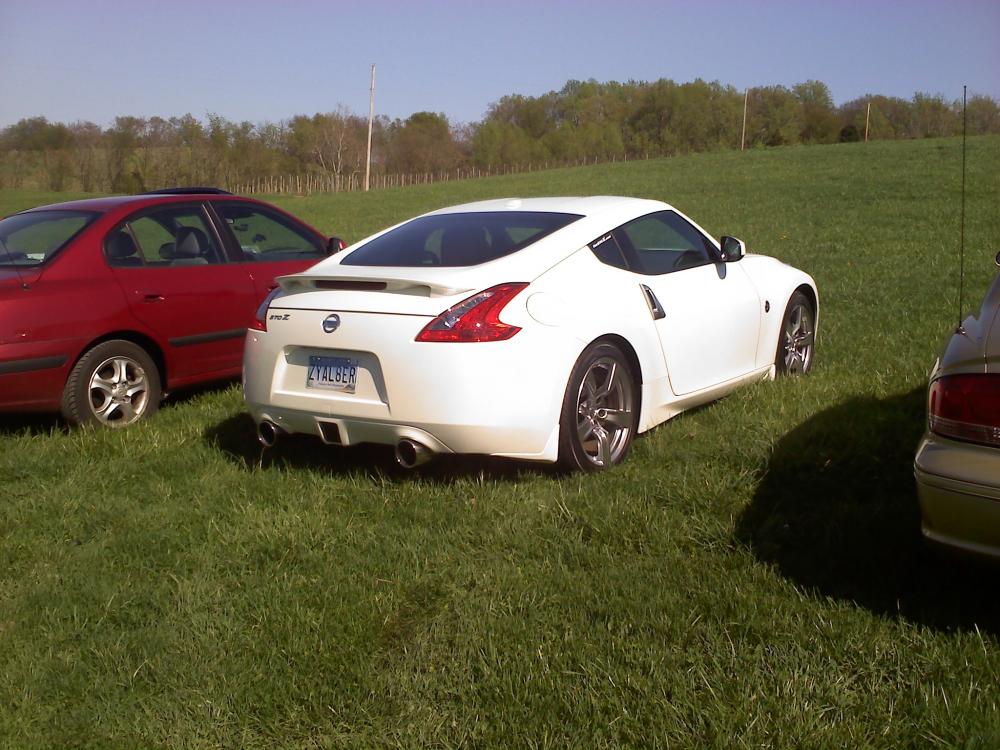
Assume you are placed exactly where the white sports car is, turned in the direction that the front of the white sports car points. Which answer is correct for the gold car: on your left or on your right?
on your right

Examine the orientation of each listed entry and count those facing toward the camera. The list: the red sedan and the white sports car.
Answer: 0

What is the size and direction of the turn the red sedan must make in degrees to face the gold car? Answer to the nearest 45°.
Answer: approximately 90° to its right

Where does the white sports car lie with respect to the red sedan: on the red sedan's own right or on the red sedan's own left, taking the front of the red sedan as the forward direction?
on the red sedan's own right

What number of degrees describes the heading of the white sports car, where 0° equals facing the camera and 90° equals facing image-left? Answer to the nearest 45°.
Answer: approximately 225°

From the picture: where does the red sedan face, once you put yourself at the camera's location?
facing away from the viewer and to the right of the viewer

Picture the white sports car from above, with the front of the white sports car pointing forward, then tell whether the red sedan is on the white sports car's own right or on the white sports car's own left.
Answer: on the white sports car's own left
